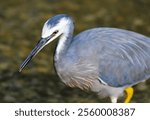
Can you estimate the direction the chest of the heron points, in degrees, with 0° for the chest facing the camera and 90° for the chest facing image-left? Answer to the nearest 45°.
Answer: approximately 90°
